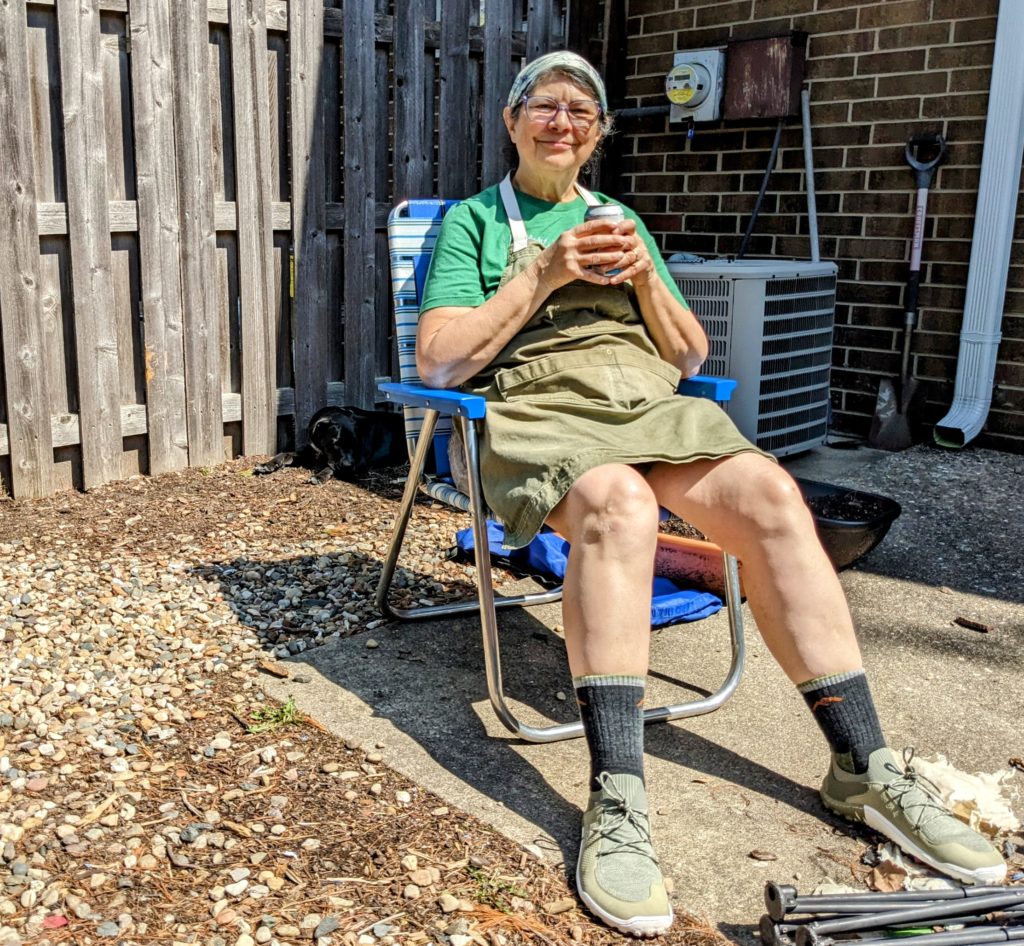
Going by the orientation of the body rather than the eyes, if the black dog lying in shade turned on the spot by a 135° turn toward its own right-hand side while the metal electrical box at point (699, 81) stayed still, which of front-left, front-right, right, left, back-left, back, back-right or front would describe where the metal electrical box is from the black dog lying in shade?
front-right

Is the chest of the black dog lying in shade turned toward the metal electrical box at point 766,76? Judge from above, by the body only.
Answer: no

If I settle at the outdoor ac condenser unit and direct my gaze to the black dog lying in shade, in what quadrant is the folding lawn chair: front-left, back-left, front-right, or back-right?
front-left

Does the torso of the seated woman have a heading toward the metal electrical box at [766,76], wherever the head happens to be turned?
no

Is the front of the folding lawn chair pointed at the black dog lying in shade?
no

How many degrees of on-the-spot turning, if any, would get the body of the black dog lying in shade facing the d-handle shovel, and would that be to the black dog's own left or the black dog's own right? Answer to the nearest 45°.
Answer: approximately 135° to the black dog's own left

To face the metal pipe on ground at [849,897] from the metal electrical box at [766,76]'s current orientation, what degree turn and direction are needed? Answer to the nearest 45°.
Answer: approximately 45° to its left

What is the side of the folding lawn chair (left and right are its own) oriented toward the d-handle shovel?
left

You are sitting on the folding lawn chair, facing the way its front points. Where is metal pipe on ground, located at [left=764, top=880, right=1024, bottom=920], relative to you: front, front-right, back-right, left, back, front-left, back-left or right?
front

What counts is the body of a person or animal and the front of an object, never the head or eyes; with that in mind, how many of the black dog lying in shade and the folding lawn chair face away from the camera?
0

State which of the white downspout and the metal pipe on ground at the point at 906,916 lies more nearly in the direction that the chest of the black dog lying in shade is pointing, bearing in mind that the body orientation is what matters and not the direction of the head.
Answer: the metal pipe on ground

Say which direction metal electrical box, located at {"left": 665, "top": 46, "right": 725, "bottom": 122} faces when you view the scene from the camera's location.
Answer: facing the viewer and to the left of the viewer

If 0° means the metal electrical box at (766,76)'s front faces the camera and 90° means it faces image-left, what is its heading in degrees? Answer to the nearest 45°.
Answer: approximately 45°

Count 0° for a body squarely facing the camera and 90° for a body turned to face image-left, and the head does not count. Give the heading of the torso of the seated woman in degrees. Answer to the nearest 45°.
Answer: approximately 315°
